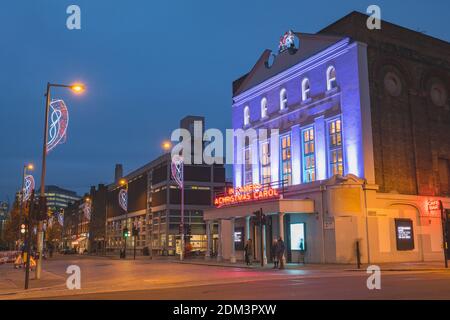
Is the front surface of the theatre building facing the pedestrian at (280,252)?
yes
